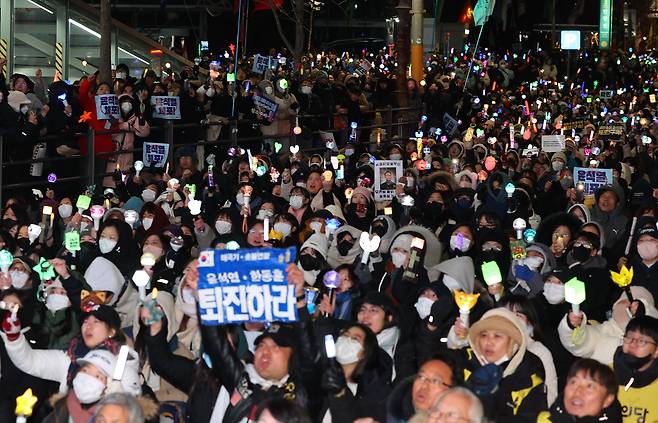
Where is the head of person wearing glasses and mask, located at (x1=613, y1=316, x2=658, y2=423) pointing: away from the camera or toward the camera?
toward the camera

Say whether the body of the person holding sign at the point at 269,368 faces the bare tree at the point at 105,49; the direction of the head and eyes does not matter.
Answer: no

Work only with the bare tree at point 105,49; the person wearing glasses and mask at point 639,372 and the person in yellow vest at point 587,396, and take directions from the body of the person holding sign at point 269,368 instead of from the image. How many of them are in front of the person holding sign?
0

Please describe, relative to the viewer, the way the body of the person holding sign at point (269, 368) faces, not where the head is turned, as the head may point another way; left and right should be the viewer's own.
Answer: facing the viewer and to the left of the viewer

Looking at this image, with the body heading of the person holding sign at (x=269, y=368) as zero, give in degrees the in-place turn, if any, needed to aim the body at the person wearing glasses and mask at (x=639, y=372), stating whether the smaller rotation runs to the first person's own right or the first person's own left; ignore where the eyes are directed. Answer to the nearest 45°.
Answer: approximately 135° to the first person's own left

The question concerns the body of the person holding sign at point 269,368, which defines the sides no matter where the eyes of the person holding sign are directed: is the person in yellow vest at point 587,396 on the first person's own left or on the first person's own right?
on the first person's own left
